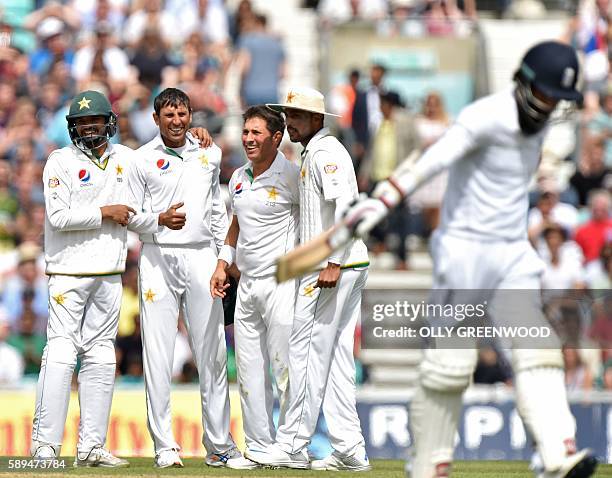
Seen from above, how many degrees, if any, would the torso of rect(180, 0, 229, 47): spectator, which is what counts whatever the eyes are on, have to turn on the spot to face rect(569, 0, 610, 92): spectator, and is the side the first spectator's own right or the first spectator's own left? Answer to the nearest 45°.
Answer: approximately 90° to the first spectator's own left

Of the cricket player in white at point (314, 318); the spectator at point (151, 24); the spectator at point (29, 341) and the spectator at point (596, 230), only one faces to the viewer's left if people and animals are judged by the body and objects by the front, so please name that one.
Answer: the cricket player in white

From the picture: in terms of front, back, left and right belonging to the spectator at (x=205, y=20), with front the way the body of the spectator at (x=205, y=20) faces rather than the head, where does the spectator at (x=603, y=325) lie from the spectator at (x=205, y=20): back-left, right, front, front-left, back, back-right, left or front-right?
front-left

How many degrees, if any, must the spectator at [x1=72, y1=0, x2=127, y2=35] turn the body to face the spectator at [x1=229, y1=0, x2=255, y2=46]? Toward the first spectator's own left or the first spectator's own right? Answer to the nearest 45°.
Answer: approximately 90° to the first spectator's own left

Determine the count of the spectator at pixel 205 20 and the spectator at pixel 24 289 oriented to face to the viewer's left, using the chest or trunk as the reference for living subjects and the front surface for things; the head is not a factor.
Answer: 0

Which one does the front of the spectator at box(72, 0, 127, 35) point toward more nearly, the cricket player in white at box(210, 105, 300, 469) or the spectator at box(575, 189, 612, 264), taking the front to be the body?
the cricket player in white

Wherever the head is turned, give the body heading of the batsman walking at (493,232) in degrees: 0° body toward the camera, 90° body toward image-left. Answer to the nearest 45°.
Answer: approximately 315°

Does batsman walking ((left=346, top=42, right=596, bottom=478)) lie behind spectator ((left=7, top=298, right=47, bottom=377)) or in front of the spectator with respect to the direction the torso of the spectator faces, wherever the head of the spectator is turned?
in front

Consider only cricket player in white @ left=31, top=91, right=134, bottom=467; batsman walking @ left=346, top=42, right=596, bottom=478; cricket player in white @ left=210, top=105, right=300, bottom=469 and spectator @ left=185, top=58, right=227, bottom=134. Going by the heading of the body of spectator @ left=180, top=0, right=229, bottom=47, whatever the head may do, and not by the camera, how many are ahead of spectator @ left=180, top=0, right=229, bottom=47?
4

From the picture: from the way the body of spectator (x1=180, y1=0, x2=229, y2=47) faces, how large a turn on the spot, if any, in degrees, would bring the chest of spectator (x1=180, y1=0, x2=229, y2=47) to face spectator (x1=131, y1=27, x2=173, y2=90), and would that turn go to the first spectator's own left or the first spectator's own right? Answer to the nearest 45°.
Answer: approximately 45° to the first spectator's own right
